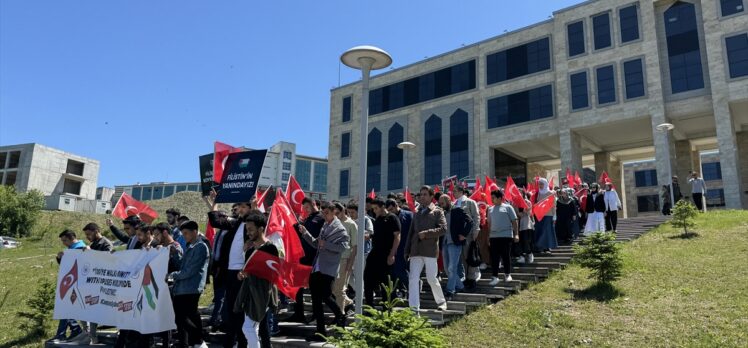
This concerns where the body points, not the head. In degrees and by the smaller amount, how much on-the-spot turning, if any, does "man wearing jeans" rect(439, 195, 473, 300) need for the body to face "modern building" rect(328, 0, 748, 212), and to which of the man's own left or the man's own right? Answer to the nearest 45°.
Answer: approximately 135° to the man's own right

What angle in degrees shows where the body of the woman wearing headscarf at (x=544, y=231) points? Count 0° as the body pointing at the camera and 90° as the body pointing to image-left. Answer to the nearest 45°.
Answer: approximately 45°

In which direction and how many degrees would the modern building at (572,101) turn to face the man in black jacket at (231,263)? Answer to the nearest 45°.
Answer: approximately 45° to its left

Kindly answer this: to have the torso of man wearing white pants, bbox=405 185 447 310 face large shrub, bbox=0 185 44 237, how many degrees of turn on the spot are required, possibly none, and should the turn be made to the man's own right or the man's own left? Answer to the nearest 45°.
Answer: approximately 90° to the man's own right
